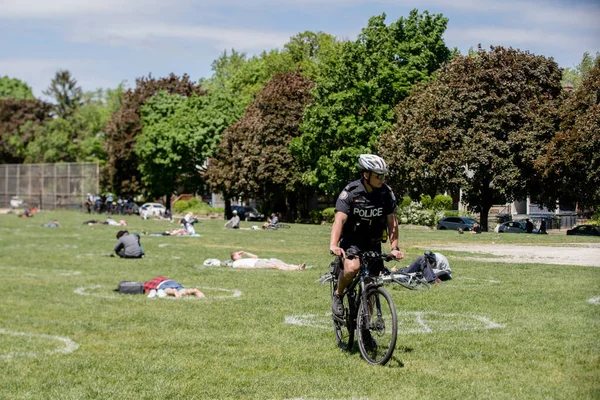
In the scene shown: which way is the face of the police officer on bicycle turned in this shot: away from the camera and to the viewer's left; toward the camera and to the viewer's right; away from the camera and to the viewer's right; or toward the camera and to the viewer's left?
toward the camera and to the viewer's right

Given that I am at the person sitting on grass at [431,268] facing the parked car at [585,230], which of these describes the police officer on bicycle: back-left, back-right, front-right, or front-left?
back-right

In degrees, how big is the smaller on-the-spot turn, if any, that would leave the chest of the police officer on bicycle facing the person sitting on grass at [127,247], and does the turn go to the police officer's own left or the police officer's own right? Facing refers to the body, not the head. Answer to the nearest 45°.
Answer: approximately 180°

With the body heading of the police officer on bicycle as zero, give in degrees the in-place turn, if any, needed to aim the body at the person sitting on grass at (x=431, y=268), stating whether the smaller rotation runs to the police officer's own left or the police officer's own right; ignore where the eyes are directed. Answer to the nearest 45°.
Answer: approximately 135° to the police officer's own left

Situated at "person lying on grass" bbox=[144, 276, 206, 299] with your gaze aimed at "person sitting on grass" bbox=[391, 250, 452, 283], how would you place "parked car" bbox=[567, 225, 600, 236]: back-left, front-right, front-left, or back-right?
front-left
